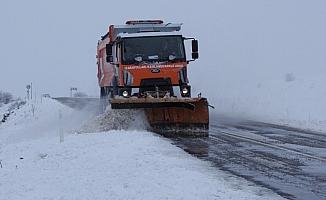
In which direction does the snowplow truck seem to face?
toward the camera
